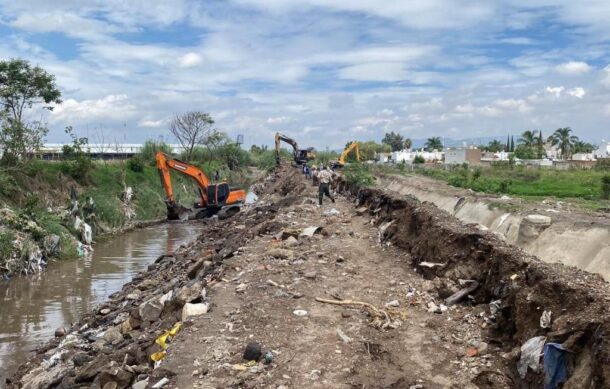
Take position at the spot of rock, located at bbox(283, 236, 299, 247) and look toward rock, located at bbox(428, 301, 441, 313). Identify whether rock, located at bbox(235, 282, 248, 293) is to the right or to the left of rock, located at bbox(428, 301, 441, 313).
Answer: right

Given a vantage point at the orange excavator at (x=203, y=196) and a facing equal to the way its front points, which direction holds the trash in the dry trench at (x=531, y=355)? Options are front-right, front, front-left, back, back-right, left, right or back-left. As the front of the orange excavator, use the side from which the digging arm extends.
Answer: left

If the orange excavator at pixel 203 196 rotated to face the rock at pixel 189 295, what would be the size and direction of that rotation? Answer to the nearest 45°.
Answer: approximately 90° to its left

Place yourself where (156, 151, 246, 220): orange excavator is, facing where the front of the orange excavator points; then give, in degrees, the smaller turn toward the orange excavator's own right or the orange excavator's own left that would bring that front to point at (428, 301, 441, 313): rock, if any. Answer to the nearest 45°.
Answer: approximately 90° to the orange excavator's own left

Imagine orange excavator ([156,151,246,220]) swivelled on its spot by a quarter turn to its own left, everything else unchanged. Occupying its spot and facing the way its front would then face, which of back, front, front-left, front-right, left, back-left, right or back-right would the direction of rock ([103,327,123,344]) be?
front

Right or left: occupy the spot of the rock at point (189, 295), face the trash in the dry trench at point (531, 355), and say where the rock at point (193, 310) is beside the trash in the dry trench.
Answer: right

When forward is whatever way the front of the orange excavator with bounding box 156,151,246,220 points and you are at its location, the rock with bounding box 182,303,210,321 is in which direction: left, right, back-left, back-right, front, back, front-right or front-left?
left

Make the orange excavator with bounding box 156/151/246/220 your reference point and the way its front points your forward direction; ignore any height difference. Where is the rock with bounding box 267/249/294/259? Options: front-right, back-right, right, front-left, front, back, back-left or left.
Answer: left

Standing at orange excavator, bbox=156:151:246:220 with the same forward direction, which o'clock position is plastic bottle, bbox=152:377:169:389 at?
The plastic bottle is roughly at 9 o'clock from the orange excavator.

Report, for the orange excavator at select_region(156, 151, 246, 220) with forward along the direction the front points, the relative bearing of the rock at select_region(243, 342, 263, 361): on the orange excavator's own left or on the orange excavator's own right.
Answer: on the orange excavator's own left

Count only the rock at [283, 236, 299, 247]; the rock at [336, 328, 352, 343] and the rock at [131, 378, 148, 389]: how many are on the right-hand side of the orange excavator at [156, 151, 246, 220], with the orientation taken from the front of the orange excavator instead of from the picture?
0

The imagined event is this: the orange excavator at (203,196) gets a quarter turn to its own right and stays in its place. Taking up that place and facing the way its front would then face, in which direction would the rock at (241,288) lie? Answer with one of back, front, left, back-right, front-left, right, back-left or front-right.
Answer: back

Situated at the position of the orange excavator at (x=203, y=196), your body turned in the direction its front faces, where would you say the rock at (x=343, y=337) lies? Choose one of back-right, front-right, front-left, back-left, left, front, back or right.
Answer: left

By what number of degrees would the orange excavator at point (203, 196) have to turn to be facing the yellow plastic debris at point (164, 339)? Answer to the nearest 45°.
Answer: approximately 90° to its left

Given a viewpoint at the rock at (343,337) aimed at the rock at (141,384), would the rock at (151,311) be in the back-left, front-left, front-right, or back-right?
front-right

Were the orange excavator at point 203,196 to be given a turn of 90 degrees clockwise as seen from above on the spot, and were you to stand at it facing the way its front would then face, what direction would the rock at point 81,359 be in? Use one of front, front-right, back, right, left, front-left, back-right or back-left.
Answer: back

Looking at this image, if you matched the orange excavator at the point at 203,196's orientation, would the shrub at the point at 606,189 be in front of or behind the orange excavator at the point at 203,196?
behind

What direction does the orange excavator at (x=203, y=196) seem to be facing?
to the viewer's left

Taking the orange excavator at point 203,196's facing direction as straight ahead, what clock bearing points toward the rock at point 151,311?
The rock is roughly at 9 o'clock from the orange excavator.
